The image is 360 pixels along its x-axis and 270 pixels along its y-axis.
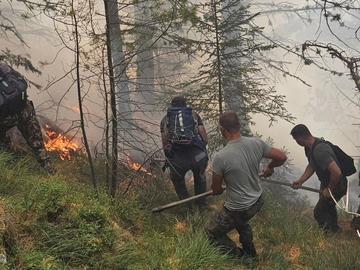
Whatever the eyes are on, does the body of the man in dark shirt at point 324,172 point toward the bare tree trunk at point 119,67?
yes

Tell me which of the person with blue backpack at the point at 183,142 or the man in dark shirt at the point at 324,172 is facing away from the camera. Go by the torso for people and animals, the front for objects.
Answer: the person with blue backpack

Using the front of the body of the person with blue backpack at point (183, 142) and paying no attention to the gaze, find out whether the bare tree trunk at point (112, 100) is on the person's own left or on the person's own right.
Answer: on the person's own left

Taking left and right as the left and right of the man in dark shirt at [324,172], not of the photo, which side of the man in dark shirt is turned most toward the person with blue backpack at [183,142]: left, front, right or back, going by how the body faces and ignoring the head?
front

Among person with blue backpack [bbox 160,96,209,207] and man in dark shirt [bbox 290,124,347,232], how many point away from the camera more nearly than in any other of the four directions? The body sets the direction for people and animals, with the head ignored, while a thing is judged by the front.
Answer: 1

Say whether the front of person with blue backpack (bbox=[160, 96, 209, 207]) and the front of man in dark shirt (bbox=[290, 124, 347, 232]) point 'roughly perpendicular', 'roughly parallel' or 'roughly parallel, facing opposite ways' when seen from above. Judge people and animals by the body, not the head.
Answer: roughly perpendicular

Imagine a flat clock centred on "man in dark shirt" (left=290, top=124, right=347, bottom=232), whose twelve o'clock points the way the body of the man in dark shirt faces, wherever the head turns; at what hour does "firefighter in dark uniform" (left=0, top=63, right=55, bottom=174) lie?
The firefighter in dark uniform is roughly at 11 o'clock from the man in dark shirt.

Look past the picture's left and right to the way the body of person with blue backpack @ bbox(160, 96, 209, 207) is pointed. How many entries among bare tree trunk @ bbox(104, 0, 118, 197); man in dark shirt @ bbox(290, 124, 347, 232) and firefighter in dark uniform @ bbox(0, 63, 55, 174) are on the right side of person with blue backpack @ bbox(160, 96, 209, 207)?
1

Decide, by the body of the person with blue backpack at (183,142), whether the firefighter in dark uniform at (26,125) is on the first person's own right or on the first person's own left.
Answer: on the first person's own left

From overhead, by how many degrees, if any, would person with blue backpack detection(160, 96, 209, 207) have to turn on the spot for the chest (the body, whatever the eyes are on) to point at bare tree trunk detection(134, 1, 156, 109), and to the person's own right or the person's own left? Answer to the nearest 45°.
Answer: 0° — they already face it

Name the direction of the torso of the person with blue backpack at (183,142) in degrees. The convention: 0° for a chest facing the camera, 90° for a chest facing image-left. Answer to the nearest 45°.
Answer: approximately 180°

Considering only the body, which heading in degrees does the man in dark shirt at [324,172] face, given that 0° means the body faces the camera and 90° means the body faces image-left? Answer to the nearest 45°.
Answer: approximately 90°
